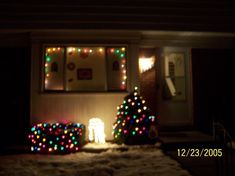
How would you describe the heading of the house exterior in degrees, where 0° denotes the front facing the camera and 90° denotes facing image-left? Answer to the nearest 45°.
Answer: approximately 0°
